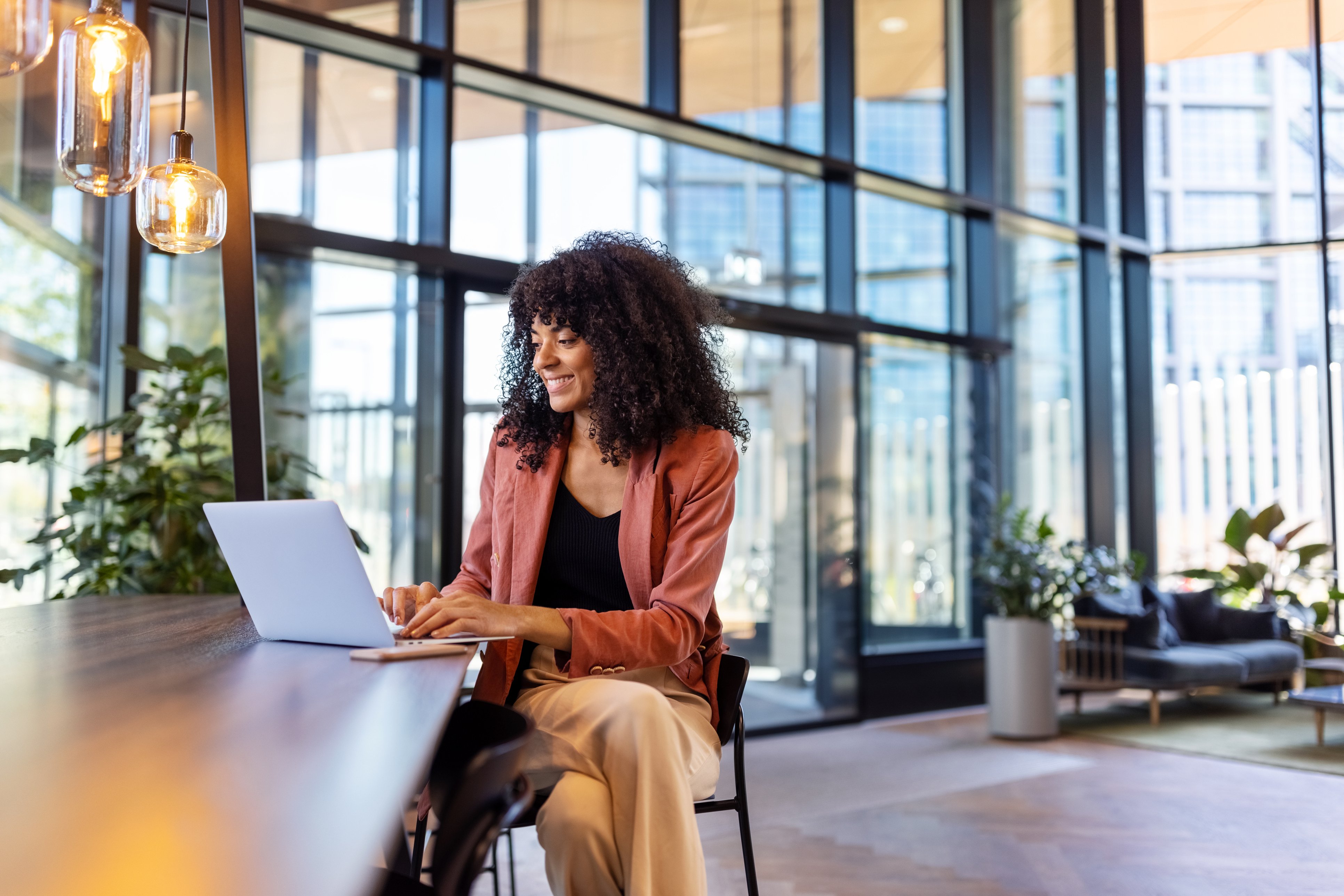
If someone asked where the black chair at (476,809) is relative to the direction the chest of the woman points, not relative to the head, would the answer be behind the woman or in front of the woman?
in front

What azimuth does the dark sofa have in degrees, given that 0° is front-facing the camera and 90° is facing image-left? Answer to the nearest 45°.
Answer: approximately 315°

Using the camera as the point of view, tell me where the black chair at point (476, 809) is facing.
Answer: facing away from the viewer and to the left of the viewer

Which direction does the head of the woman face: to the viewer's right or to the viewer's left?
to the viewer's left

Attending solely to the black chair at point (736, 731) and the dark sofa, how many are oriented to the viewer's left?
1

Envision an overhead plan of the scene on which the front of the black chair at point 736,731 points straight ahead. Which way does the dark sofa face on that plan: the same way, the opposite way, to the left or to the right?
to the left

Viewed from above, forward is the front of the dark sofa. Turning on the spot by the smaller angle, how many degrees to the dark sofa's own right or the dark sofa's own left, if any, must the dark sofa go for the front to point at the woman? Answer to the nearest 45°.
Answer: approximately 45° to the dark sofa's own right

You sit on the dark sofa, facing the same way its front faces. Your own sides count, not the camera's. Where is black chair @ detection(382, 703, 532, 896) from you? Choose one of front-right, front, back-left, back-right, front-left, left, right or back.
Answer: front-right

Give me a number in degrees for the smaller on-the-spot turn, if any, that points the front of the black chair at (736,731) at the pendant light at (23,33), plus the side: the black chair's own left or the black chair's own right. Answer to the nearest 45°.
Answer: approximately 45° to the black chair's own left

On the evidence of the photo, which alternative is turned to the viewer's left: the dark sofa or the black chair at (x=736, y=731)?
the black chair

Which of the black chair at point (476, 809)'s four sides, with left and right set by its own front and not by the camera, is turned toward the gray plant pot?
right

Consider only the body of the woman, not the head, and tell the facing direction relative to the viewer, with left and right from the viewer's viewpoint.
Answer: facing the viewer and to the left of the viewer

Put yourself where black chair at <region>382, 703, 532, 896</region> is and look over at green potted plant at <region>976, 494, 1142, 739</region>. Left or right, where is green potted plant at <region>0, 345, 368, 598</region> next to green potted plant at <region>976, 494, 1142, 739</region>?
left

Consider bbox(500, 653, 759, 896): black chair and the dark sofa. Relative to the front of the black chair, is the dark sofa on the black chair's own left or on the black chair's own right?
on the black chair's own right

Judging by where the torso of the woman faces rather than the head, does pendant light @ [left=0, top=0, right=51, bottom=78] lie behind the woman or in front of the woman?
in front

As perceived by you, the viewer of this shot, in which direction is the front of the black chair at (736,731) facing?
facing to the left of the viewer
